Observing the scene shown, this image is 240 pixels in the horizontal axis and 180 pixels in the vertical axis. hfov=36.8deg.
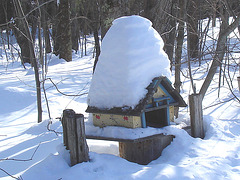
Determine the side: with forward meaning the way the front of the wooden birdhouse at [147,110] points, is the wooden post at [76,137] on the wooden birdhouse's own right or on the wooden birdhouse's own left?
on the wooden birdhouse's own right

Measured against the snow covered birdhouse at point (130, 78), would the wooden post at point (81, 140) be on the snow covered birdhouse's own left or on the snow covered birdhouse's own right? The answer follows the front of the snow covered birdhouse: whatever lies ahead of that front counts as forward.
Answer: on the snow covered birdhouse's own right

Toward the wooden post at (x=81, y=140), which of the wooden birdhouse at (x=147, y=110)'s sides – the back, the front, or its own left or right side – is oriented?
right

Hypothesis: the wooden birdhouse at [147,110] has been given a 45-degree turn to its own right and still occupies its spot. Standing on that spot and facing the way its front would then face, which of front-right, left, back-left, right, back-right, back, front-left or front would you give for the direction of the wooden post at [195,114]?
back-left

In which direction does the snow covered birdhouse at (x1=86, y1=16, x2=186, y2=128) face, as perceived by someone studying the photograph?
facing the viewer and to the right of the viewer

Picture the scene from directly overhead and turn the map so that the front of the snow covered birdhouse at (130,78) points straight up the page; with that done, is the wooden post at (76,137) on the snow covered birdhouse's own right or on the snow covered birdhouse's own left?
on the snow covered birdhouse's own right
